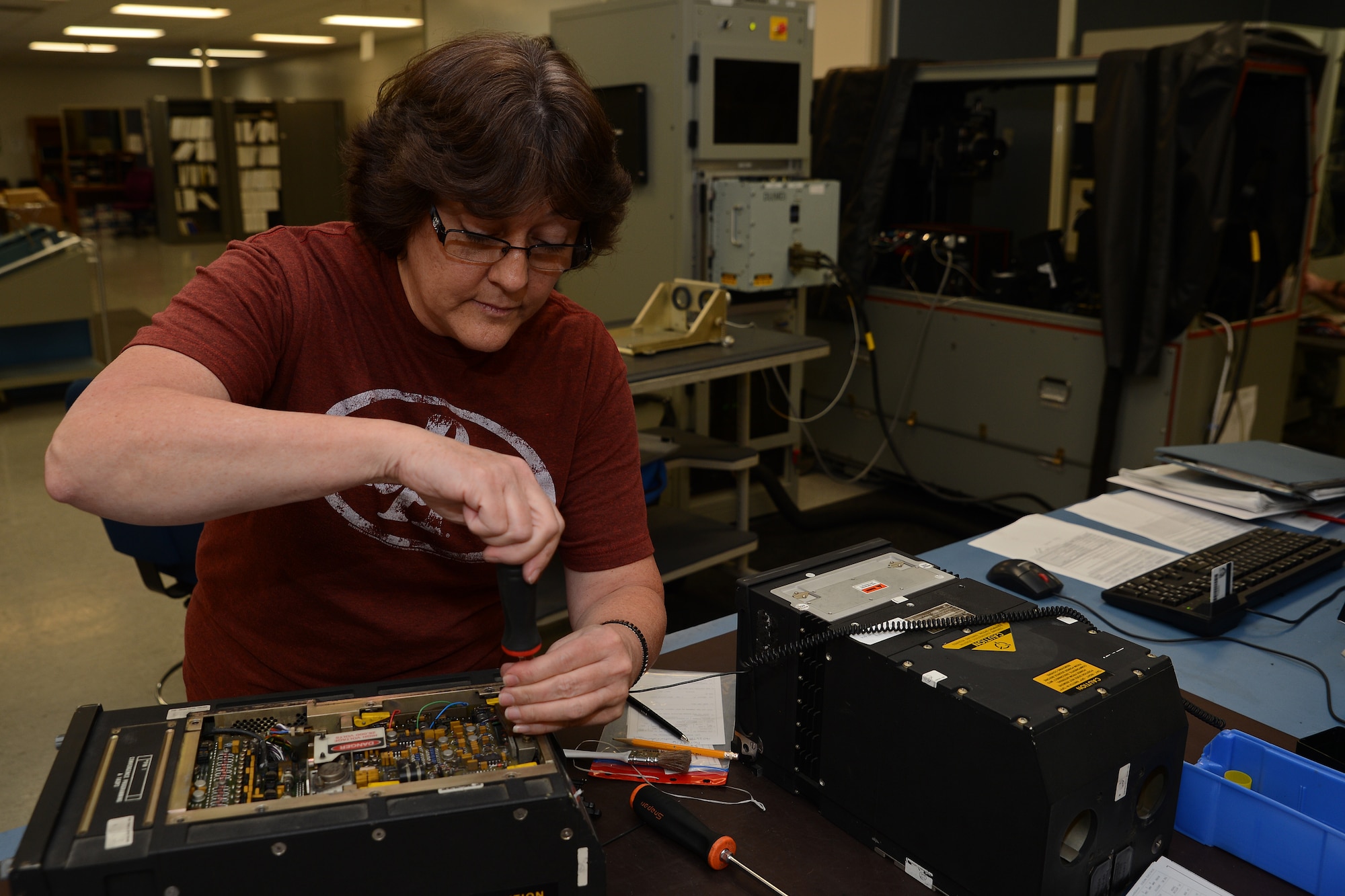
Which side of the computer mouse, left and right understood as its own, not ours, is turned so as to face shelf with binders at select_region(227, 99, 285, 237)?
back

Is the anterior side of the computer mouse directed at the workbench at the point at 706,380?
no

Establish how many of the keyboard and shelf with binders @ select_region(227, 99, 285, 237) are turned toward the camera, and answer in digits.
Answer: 1

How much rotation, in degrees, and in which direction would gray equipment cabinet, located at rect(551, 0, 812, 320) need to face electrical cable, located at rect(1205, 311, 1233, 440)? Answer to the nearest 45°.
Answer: approximately 45° to its left

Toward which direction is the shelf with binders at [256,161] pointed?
toward the camera

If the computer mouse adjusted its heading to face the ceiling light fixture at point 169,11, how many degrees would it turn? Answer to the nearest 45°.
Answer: approximately 180°

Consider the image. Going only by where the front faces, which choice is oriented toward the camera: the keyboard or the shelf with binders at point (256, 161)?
the shelf with binders

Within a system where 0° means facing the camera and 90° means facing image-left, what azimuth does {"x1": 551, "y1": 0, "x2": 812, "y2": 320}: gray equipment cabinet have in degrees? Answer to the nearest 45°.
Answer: approximately 315°

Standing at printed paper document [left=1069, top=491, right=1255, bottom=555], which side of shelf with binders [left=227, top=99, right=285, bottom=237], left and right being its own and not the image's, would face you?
front

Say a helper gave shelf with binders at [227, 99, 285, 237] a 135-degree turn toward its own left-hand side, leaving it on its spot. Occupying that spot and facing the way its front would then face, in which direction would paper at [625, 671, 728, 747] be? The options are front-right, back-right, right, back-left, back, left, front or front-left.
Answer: back-right

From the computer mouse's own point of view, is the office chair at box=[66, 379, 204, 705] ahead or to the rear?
to the rear

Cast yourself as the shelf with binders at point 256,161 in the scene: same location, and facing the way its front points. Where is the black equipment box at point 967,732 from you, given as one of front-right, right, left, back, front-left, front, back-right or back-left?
front

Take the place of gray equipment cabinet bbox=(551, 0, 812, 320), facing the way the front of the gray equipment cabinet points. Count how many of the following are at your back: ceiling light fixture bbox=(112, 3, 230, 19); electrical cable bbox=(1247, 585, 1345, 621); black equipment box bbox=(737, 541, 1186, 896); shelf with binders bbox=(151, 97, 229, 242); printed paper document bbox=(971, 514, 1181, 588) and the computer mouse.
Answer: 2

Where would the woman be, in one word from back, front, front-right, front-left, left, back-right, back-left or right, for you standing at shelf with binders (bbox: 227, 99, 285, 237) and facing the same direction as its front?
front
